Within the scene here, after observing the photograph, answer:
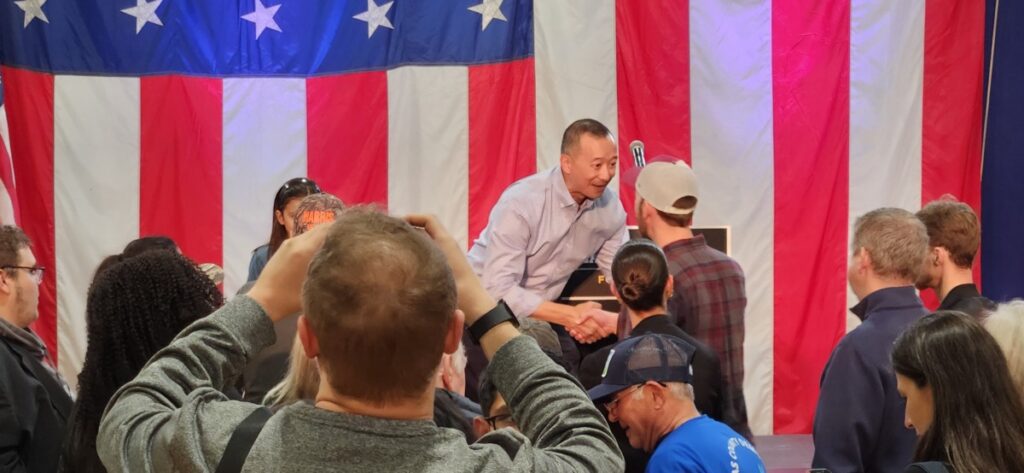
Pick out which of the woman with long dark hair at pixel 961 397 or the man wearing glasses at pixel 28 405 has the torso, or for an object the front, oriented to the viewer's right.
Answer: the man wearing glasses

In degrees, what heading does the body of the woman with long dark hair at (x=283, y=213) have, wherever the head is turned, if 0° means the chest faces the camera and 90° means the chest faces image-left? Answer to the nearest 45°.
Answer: approximately 315°

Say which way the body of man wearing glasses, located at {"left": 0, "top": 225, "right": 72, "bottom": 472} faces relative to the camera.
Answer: to the viewer's right

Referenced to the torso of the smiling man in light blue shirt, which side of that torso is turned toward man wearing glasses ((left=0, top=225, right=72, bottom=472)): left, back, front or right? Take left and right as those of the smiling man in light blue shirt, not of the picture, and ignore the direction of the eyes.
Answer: right

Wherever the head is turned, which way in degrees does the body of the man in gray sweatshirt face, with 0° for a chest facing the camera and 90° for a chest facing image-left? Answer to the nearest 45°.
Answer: approximately 180°

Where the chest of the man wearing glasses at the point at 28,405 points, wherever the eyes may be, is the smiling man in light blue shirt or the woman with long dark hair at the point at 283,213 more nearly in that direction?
the smiling man in light blue shirt

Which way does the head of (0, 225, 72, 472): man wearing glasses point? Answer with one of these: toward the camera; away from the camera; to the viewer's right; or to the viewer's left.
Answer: to the viewer's right

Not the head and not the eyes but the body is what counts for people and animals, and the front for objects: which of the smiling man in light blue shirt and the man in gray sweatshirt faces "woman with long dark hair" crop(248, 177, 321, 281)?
the man in gray sweatshirt

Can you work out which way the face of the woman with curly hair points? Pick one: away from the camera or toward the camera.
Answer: away from the camera

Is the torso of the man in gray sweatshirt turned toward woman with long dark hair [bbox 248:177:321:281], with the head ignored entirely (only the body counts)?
yes

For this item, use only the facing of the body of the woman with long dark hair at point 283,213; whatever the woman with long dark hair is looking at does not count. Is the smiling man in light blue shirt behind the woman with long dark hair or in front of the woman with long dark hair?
in front

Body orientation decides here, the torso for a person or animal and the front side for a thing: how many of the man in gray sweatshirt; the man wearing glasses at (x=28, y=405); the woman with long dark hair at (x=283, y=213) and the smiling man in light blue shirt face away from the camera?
1

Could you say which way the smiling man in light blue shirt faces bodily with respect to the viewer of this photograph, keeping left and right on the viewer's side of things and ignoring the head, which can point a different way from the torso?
facing the viewer and to the right of the viewer

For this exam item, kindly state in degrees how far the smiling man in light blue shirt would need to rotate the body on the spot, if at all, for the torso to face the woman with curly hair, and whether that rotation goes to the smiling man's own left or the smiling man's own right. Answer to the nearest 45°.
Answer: approximately 45° to the smiling man's own right

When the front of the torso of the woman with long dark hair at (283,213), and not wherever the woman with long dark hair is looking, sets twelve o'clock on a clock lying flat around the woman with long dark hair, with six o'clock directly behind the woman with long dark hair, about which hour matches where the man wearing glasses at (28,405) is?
The man wearing glasses is roughly at 2 o'clock from the woman with long dark hair.

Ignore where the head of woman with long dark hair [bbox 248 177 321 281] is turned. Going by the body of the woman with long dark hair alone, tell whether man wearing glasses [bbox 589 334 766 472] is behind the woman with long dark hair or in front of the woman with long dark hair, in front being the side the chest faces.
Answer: in front

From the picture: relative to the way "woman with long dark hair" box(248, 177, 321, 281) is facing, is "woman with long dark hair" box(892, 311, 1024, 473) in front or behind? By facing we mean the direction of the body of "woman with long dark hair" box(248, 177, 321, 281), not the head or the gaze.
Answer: in front
